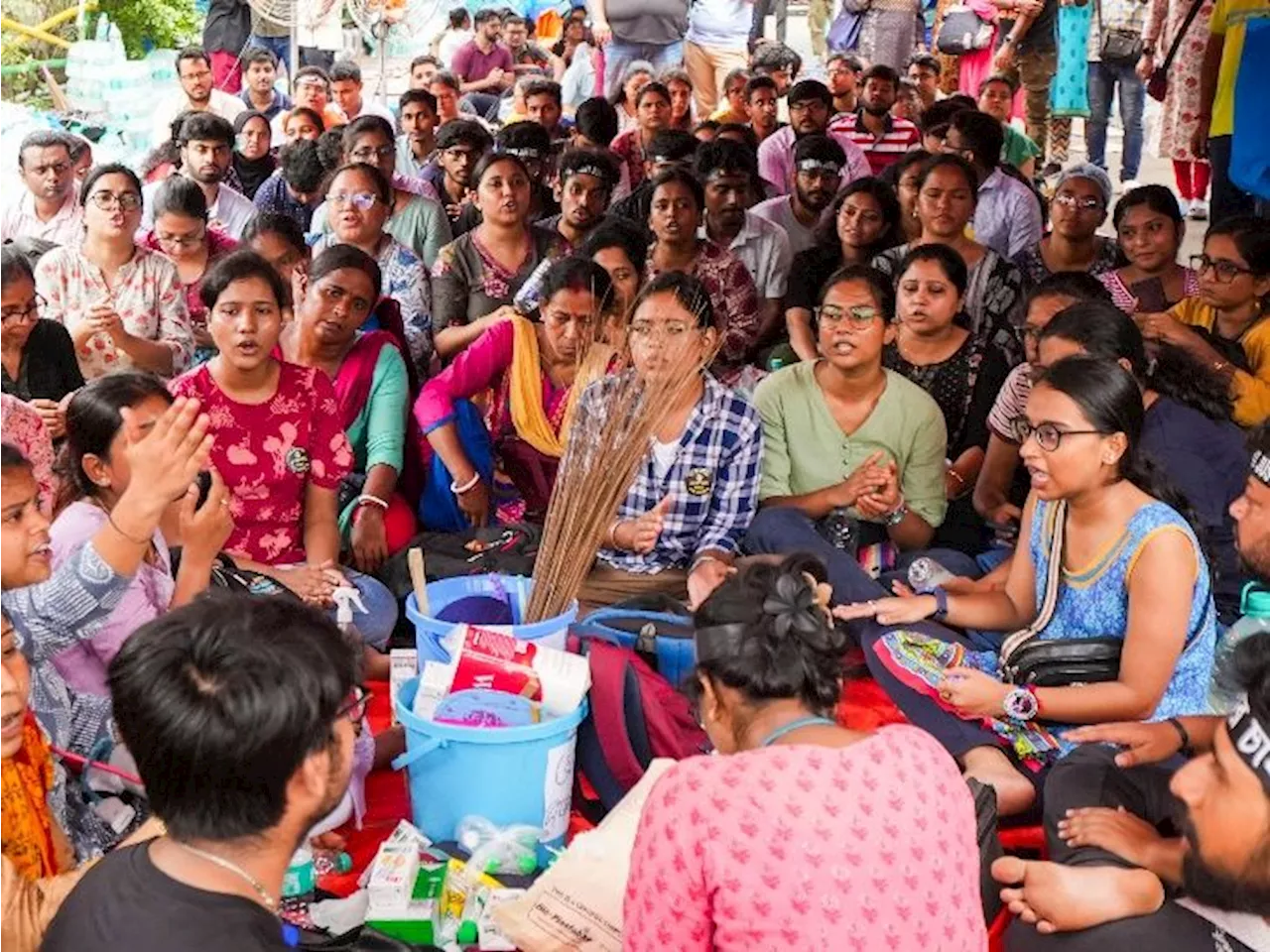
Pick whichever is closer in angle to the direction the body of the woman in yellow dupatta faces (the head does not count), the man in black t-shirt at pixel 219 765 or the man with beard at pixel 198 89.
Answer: the man in black t-shirt

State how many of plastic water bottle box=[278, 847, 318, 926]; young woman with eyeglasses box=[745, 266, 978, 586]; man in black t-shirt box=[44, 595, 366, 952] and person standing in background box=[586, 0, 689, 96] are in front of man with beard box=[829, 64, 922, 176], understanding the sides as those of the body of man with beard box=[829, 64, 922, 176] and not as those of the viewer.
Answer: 3

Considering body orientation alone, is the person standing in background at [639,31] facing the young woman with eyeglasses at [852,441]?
yes

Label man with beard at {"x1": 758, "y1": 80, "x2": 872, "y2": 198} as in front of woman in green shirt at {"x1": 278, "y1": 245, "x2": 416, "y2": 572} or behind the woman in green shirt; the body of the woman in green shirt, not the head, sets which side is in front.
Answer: behind

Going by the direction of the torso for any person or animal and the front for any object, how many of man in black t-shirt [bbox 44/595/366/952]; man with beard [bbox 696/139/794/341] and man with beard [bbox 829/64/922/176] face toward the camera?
2

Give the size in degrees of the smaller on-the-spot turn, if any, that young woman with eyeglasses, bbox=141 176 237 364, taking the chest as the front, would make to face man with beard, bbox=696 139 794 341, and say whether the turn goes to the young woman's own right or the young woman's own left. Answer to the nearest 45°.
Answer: approximately 90° to the young woman's own left

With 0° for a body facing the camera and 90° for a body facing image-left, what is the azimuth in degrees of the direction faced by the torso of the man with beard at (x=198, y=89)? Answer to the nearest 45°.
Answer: approximately 0°
